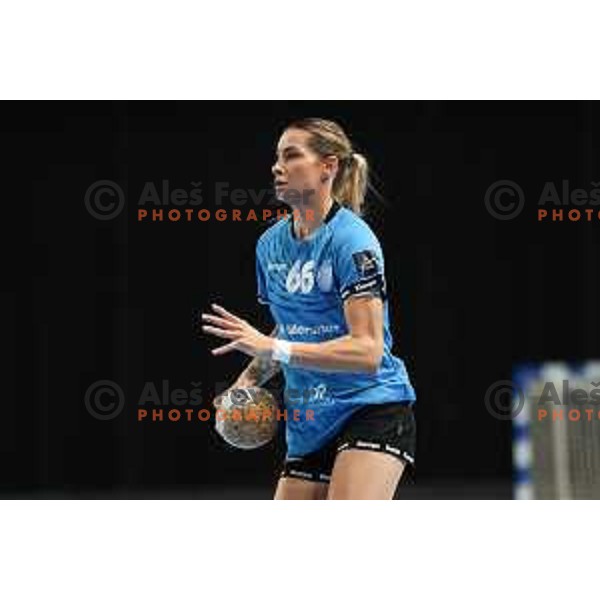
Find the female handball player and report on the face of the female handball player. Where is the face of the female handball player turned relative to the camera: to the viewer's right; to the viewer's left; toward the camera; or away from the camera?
to the viewer's left

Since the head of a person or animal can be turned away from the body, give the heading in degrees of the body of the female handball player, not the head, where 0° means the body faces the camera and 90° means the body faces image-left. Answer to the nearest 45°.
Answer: approximately 45°
